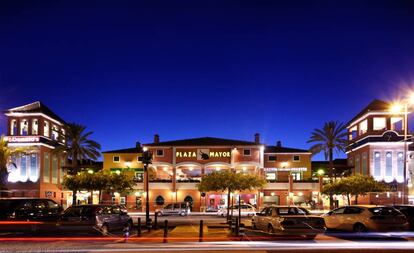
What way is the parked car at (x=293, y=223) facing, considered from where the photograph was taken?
facing away from the viewer and to the left of the viewer

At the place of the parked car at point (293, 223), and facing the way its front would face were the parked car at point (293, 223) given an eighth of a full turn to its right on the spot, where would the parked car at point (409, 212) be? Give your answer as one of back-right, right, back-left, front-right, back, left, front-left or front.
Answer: front-right
